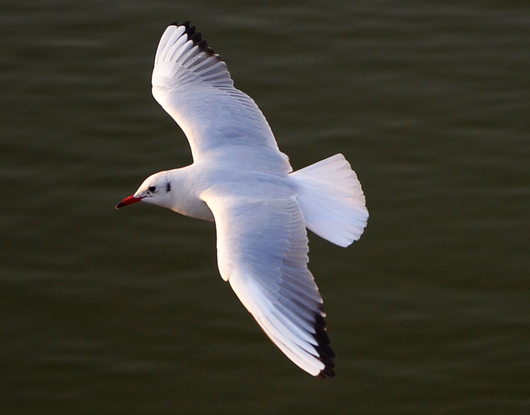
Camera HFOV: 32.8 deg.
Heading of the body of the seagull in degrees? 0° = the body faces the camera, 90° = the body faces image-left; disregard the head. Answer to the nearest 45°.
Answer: approximately 90°
